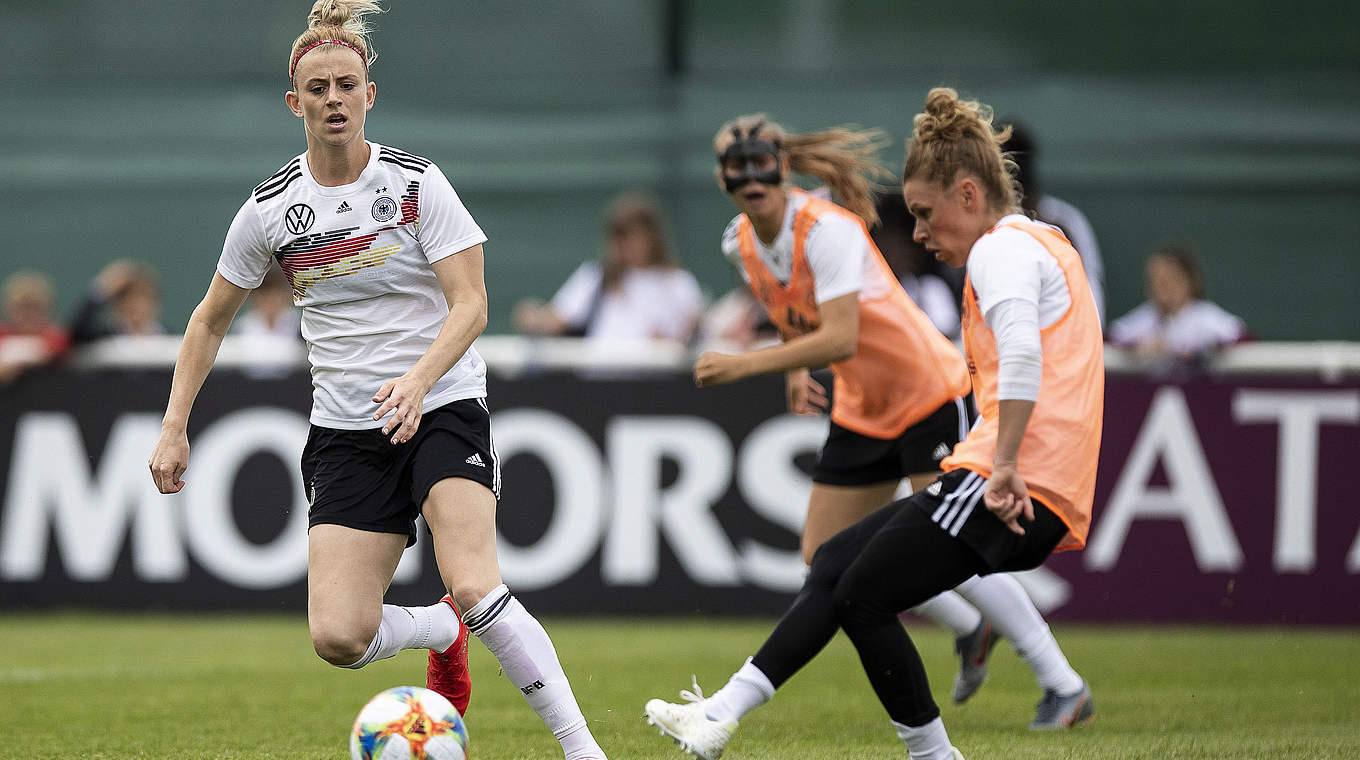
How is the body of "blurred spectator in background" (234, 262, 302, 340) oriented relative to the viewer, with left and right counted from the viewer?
facing the viewer

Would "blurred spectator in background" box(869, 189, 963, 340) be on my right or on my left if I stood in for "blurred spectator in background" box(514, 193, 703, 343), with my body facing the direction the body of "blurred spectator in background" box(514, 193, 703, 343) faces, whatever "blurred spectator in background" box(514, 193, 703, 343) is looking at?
on my left

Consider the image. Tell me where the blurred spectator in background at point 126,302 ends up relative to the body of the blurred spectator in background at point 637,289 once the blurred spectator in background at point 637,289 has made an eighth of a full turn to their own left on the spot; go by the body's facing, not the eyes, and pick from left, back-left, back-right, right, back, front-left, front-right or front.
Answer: back-right

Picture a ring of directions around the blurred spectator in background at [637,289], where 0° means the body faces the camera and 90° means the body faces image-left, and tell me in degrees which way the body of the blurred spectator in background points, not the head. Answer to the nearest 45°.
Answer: approximately 0°

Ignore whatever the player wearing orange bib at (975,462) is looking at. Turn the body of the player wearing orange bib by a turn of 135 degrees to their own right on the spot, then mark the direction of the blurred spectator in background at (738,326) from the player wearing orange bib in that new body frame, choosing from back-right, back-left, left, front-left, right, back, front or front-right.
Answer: front-left

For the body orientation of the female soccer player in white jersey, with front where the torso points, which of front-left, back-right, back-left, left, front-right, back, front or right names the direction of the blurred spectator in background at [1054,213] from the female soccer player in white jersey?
back-left

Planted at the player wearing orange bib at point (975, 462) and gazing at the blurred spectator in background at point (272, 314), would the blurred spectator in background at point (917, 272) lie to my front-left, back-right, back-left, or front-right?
front-right

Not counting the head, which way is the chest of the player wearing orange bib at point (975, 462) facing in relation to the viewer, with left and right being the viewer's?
facing to the left of the viewer

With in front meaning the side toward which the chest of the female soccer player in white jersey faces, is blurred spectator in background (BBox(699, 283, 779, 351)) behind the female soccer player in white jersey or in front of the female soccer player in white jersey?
behind

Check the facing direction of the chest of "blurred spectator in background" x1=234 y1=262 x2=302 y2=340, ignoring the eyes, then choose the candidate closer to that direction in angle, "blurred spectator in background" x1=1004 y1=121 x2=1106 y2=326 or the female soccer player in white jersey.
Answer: the female soccer player in white jersey

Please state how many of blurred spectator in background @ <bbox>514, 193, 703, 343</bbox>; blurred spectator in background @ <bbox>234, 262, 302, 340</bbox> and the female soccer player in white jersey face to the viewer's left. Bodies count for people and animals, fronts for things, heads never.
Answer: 0

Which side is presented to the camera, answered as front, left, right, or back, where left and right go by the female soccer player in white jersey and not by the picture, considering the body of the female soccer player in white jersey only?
front
